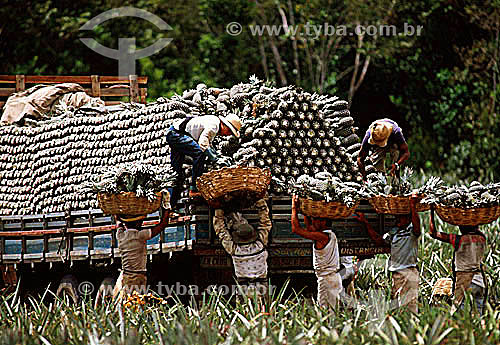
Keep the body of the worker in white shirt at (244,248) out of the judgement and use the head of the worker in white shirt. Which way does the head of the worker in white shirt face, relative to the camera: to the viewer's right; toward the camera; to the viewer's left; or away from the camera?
away from the camera

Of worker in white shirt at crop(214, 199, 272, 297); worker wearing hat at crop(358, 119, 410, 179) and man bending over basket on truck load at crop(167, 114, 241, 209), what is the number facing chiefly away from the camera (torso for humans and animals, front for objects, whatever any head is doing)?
1

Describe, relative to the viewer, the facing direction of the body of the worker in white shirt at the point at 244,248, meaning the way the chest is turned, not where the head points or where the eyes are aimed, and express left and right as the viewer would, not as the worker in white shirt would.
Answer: facing away from the viewer

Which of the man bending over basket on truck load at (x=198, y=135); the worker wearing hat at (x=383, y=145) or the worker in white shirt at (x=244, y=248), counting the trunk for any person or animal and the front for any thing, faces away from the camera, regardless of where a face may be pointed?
the worker in white shirt

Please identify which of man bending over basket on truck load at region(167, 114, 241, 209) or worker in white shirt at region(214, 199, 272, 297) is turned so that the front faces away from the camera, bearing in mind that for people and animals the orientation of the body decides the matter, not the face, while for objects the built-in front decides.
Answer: the worker in white shirt

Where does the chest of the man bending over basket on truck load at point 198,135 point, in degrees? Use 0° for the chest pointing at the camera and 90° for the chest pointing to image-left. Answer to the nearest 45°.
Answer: approximately 270°

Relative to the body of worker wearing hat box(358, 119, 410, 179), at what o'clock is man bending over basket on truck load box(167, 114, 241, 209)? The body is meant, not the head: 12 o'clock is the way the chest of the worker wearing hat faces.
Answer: The man bending over basket on truck load is roughly at 2 o'clock from the worker wearing hat.

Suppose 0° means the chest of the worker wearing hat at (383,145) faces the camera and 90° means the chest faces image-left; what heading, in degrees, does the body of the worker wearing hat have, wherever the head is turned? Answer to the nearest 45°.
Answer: approximately 0°
